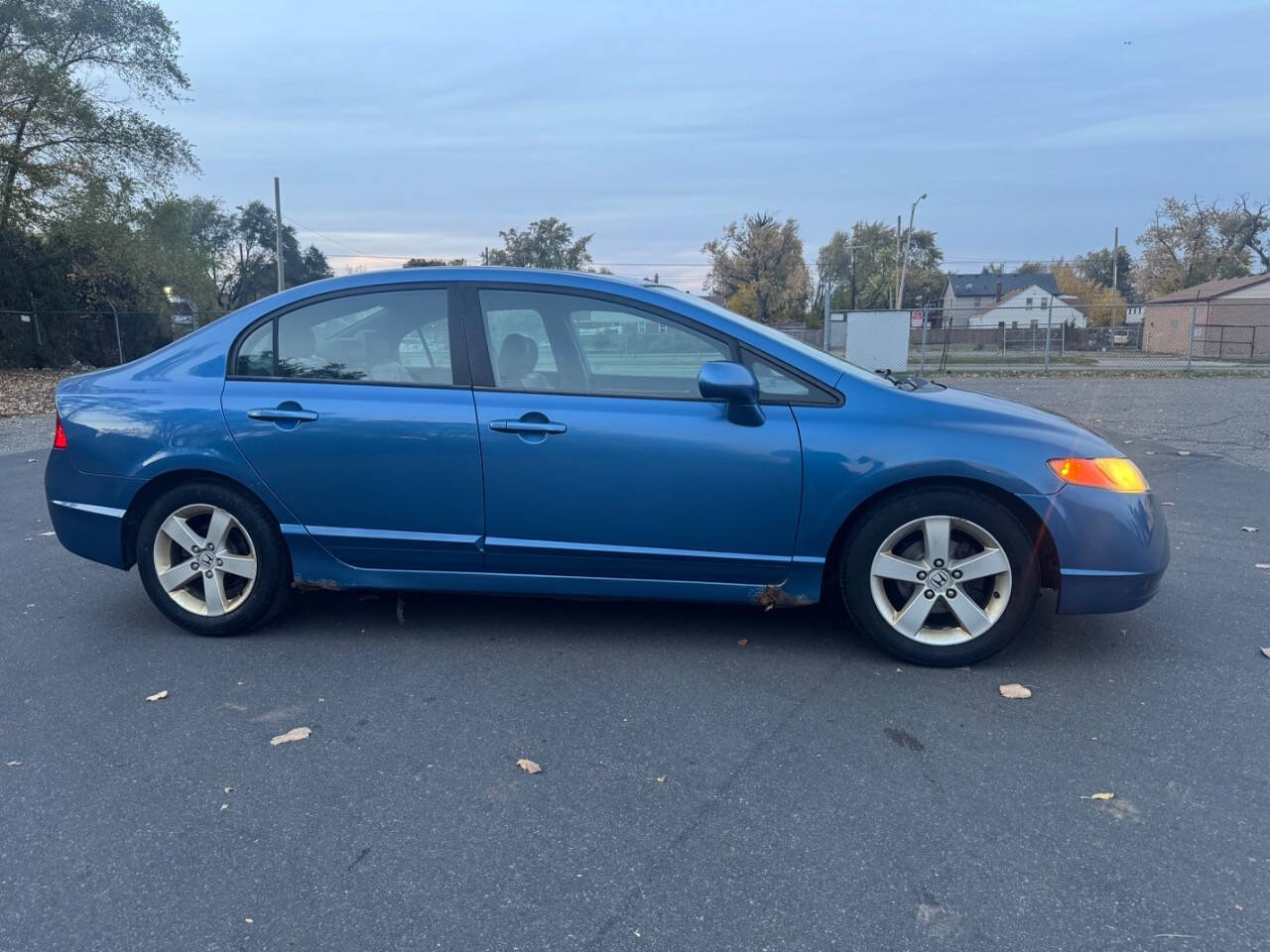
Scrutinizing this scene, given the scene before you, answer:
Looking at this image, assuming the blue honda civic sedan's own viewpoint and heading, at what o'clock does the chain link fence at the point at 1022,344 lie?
The chain link fence is roughly at 10 o'clock from the blue honda civic sedan.

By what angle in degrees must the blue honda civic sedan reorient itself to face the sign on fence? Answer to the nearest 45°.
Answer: approximately 90° to its left

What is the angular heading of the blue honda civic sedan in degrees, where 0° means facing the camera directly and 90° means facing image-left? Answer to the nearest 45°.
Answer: approximately 270°

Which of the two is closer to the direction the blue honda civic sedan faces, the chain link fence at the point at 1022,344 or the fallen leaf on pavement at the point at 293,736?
the chain link fence

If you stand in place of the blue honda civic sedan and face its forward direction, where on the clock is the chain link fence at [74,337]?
The chain link fence is roughly at 8 o'clock from the blue honda civic sedan.

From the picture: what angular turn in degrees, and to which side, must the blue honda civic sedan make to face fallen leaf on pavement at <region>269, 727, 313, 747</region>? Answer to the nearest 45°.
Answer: approximately 135° to its right
